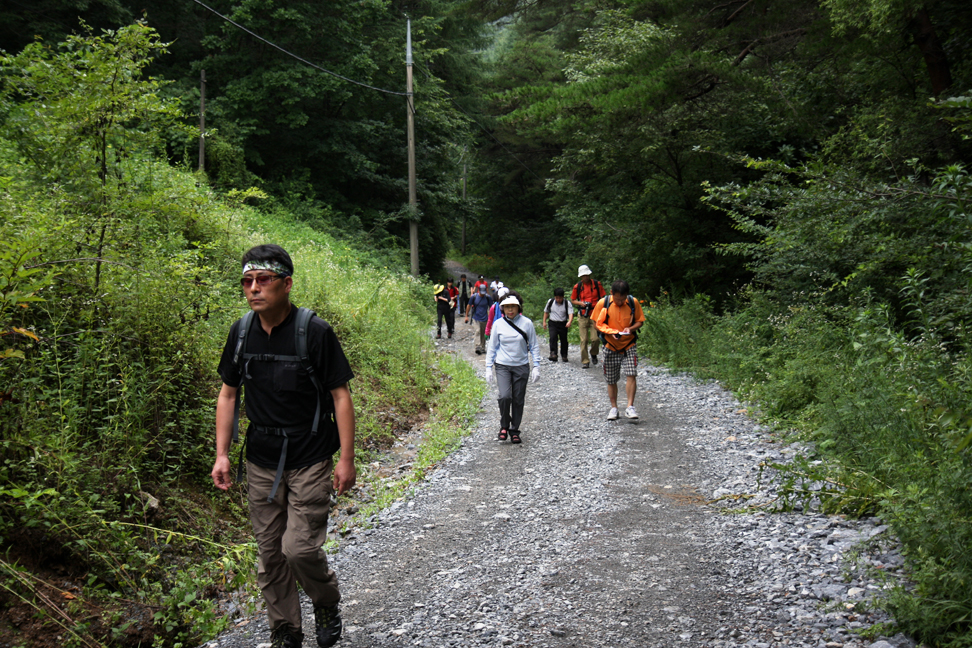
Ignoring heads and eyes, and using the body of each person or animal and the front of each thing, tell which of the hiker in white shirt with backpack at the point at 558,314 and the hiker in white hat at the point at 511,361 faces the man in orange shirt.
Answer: the hiker in white shirt with backpack

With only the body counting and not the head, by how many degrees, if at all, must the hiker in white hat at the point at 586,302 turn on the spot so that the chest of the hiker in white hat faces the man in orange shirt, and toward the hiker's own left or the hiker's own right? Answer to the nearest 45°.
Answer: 0° — they already face them

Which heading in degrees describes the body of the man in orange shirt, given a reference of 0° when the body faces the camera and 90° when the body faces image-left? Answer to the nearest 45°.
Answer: approximately 0°
